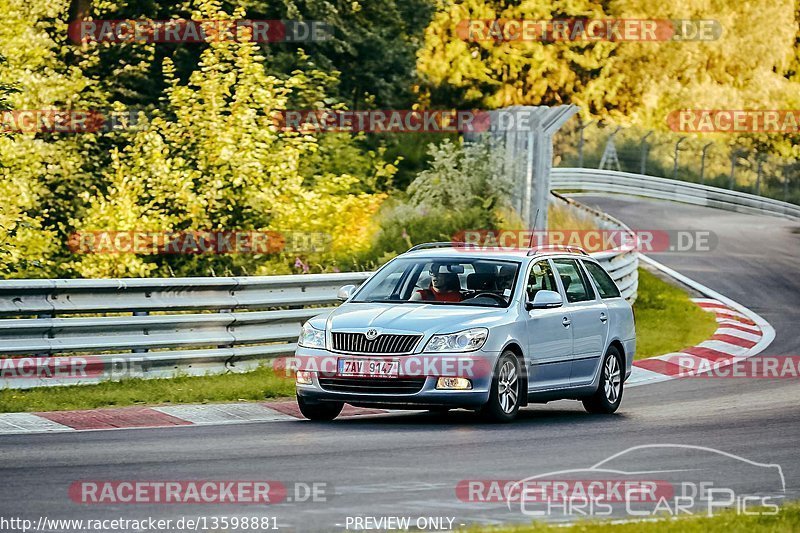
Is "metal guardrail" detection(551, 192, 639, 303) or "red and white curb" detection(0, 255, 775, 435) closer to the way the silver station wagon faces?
the red and white curb

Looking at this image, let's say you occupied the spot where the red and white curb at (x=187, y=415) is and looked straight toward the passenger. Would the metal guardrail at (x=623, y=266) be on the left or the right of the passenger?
left

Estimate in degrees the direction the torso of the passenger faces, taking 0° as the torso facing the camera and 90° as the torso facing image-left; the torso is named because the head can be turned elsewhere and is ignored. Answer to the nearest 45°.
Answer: approximately 45°

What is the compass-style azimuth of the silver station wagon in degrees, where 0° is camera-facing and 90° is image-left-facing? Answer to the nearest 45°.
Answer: approximately 45°

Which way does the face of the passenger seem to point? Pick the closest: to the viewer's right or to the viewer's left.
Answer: to the viewer's left

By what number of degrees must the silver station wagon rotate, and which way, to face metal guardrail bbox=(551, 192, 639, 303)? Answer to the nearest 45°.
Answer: approximately 135° to its right

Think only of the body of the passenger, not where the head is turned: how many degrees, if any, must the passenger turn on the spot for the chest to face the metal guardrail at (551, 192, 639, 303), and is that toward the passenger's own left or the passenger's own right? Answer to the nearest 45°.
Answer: approximately 135° to the passenger's own right
